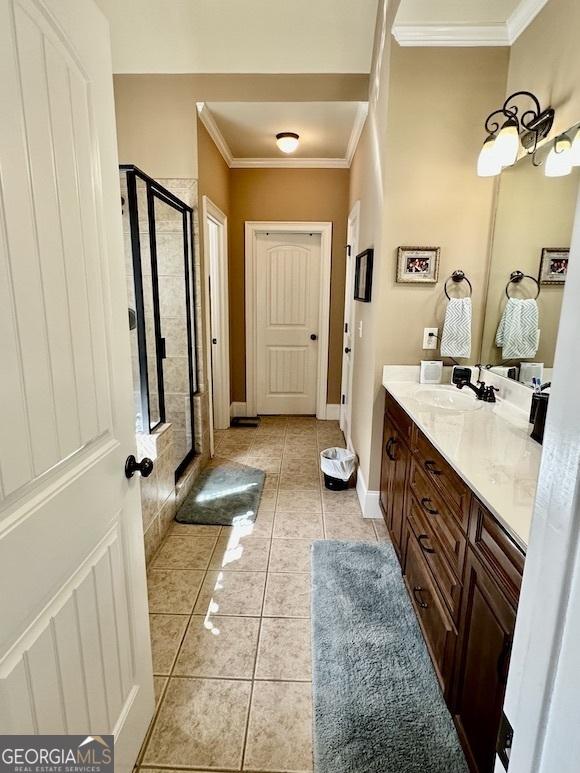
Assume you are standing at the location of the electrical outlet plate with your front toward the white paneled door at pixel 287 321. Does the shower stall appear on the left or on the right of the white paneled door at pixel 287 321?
left

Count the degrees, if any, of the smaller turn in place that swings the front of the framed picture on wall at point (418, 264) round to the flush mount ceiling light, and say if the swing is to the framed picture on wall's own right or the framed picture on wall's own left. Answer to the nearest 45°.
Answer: approximately 135° to the framed picture on wall's own right

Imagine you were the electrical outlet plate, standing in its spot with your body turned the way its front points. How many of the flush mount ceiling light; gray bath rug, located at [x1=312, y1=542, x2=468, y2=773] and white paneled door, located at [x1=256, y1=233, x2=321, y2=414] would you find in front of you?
1

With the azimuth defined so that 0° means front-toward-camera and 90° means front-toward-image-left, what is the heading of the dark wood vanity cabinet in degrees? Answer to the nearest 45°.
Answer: approximately 90°
